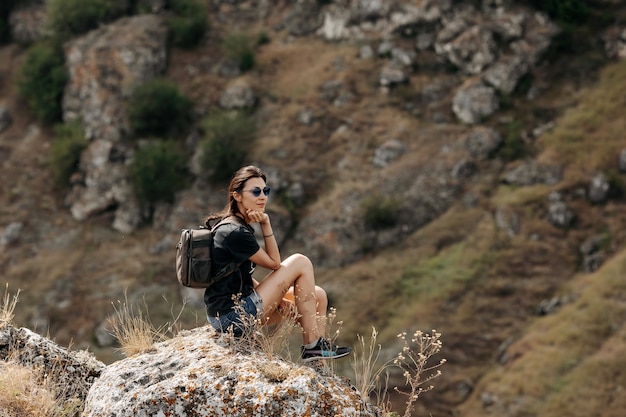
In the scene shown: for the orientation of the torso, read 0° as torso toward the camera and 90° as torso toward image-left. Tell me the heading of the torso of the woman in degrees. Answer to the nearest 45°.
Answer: approximately 270°

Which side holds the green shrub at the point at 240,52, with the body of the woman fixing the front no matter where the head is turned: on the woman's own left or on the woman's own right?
on the woman's own left

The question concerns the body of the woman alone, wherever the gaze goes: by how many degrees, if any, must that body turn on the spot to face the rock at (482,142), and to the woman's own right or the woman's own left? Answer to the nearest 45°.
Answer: approximately 90° to the woman's own left

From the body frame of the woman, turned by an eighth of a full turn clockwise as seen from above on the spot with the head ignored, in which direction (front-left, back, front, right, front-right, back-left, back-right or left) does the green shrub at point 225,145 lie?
back-left

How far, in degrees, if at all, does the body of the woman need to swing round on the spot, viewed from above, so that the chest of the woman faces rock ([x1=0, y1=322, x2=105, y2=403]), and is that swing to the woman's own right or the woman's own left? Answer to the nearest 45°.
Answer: approximately 180°

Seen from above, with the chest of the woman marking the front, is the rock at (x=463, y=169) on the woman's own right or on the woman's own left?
on the woman's own left

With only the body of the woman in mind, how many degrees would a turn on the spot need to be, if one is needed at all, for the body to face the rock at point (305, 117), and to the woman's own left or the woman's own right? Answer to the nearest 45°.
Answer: approximately 90° to the woman's own left

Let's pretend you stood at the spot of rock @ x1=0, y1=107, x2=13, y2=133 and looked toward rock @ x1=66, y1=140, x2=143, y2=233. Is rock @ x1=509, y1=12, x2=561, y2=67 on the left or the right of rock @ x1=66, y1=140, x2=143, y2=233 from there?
left

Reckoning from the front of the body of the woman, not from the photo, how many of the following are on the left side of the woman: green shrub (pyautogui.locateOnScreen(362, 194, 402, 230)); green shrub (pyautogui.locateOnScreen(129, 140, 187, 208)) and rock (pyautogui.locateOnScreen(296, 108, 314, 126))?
3

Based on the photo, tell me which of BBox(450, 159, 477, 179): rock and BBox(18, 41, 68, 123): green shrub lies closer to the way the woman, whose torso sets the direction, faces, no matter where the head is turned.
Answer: the rock

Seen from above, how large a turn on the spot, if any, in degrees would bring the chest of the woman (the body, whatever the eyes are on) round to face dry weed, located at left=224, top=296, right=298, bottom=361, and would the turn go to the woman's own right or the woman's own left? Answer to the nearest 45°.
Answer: approximately 90° to the woman's own right

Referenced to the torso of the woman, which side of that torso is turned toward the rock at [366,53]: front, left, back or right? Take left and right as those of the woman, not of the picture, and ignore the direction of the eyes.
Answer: left

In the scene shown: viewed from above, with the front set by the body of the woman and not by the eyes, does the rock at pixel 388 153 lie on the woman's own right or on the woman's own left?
on the woman's own left
